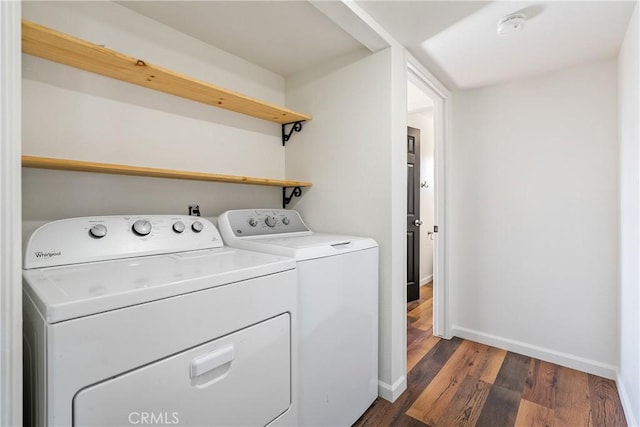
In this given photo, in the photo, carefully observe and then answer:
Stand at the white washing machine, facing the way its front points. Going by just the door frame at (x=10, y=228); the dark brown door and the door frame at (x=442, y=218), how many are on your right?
1

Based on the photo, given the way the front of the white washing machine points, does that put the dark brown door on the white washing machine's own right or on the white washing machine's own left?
on the white washing machine's own left

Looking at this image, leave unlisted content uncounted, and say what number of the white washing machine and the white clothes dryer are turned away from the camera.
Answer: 0

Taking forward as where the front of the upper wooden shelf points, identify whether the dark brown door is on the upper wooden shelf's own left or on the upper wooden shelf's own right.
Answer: on the upper wooden shelf's own left

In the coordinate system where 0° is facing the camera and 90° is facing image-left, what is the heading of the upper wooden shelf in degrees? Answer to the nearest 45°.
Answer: approximately 315°

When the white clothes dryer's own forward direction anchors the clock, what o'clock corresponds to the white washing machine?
The white washing machine is roughly at 10 o'clock from the white clothes dryer.

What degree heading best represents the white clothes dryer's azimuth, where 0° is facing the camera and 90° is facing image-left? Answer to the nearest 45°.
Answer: approximately 315°

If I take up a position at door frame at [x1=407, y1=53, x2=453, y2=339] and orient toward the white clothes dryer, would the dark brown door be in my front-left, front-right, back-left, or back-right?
back-right
